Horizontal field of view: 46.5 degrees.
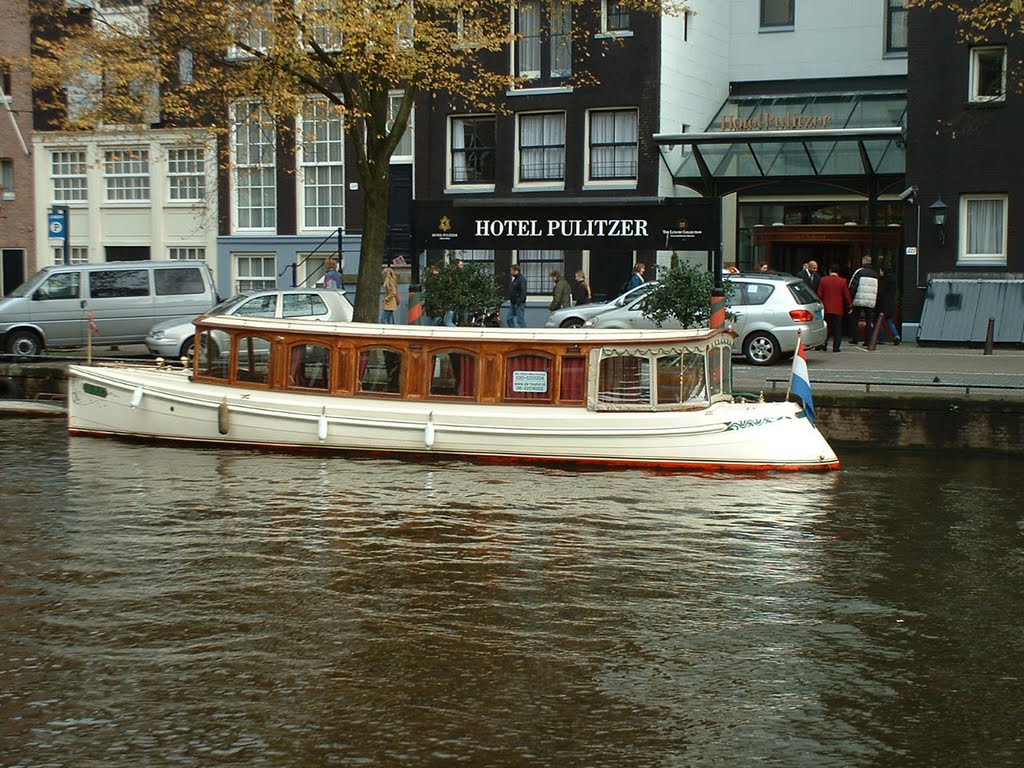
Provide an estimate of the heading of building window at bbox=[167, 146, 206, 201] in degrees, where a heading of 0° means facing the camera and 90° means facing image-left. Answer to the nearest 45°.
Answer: approximately 0°

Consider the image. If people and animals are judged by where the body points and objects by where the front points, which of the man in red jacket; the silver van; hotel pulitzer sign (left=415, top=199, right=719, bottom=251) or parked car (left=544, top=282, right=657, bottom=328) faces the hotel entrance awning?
the man in red jacket

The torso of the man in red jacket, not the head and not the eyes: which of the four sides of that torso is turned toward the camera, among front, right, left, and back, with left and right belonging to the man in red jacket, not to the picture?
back

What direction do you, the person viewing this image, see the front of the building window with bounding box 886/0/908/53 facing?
facing the viewer

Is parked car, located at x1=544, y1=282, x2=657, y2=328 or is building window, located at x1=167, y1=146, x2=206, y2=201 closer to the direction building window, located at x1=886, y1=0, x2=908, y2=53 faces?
the parked car

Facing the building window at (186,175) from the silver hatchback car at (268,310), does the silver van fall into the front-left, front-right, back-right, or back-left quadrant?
front-left

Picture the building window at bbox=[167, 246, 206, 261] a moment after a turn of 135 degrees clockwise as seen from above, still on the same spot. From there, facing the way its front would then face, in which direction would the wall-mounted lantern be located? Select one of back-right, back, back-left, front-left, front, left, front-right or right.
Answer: back

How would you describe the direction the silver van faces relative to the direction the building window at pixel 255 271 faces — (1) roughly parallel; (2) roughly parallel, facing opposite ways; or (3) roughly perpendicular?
roughly perpendicular

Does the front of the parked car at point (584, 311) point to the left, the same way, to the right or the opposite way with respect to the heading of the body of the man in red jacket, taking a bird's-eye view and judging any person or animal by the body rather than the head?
to the left

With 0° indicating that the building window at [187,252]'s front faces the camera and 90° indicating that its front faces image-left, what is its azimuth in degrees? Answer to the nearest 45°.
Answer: approximately 0°

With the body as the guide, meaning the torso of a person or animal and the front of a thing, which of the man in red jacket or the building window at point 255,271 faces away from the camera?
the man in red jacket

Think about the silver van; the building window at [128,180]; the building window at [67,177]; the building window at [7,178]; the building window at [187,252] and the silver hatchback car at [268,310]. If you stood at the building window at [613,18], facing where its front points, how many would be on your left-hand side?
0

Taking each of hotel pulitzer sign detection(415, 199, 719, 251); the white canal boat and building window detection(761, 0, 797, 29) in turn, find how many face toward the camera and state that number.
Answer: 2

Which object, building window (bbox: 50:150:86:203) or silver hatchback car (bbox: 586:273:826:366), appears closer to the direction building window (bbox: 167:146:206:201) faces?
the silver hatchback car

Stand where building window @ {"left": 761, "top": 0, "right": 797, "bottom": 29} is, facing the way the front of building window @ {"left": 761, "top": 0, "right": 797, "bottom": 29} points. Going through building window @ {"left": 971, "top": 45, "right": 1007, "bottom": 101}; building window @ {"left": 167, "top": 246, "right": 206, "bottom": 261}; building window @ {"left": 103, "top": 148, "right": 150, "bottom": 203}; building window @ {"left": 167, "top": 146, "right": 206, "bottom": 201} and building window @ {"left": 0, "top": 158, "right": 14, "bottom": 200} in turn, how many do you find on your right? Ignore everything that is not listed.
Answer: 4

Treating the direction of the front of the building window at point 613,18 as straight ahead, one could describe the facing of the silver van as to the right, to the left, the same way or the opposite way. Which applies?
to the right
